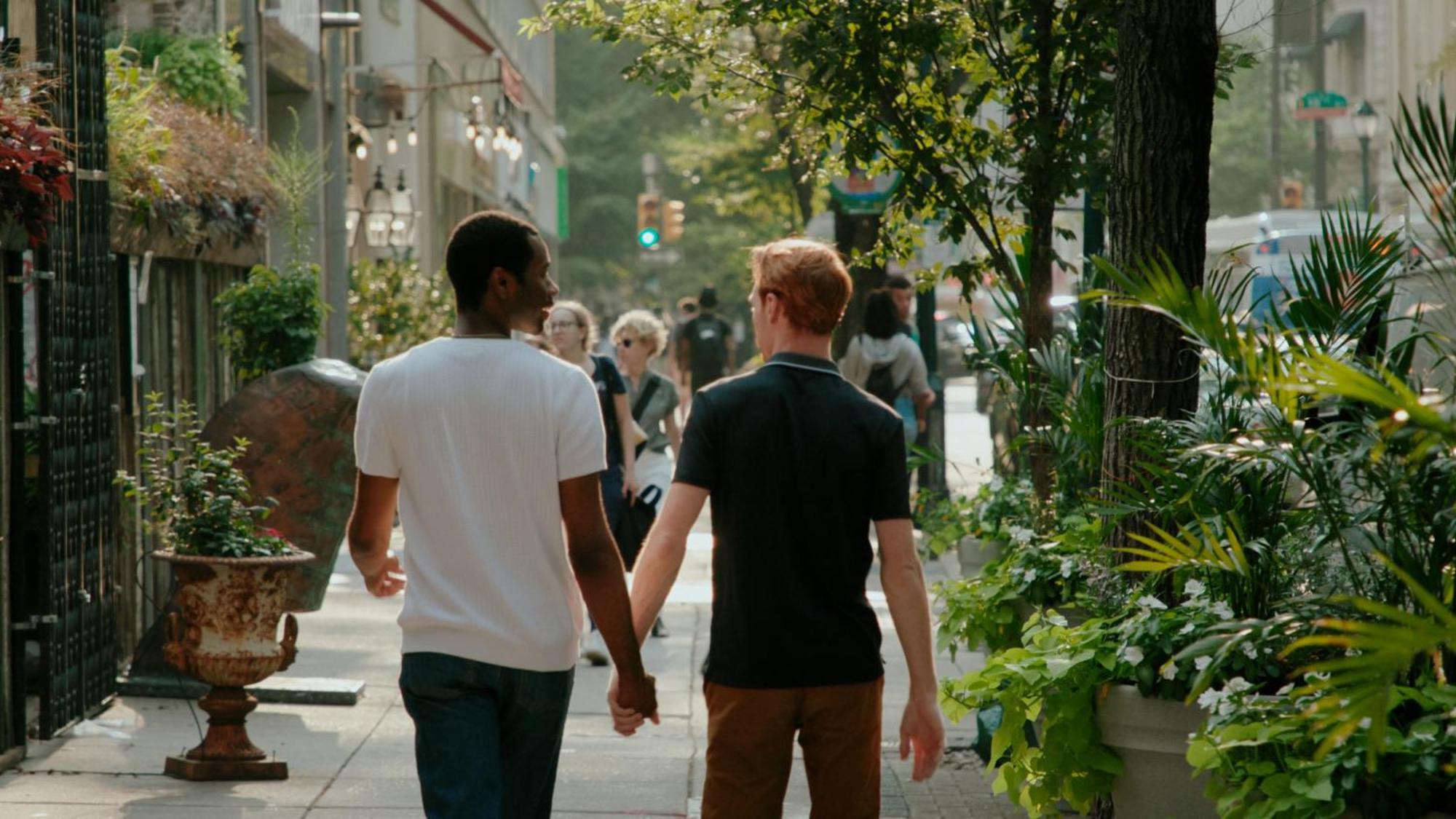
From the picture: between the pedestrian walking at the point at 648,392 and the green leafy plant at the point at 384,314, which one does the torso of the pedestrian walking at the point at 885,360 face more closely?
the green leafy plant

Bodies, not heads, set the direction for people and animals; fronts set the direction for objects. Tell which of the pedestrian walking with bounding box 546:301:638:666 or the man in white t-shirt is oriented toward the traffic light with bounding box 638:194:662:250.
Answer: the man in white t-shirt

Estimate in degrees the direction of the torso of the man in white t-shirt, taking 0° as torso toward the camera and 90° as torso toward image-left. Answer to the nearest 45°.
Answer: approximately 180°

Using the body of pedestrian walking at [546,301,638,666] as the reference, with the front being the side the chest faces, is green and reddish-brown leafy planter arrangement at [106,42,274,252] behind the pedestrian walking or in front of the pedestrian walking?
in front

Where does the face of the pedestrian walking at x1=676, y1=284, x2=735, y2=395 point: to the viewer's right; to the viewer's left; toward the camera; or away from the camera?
away from the camera

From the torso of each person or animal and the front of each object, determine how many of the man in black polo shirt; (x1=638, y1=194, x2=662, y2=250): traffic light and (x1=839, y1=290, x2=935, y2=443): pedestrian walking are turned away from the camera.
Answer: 2

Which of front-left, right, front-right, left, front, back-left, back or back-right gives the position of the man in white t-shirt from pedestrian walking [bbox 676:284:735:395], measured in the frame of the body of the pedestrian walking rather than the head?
back

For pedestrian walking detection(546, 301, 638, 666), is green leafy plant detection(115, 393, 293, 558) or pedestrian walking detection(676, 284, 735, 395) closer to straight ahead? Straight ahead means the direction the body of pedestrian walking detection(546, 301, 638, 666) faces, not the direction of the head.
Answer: the green leafy plant

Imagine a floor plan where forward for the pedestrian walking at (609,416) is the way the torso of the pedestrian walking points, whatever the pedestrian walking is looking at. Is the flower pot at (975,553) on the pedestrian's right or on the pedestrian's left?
on the pedestrian's left

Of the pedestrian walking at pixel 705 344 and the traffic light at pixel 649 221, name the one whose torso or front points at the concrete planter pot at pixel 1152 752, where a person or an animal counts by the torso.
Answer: the traffic light

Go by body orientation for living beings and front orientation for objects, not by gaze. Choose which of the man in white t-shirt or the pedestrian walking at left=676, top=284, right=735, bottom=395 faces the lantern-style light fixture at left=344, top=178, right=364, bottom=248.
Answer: the man in white t-shirt

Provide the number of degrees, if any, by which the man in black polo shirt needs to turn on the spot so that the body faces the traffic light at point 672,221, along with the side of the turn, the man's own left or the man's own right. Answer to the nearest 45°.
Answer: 0° — they already face it

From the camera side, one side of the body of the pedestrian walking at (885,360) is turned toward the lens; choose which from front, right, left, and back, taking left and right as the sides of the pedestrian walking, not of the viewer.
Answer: back

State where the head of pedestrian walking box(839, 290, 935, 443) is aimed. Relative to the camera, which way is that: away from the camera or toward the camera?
away from the camera

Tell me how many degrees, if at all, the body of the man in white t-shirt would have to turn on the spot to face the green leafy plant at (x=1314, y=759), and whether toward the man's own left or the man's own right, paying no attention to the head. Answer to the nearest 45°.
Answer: approximately 90° to the man's own right

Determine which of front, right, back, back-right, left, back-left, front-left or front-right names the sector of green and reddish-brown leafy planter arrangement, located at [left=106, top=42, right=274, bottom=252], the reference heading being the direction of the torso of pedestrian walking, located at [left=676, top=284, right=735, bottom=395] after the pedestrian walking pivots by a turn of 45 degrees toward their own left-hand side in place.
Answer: back-left

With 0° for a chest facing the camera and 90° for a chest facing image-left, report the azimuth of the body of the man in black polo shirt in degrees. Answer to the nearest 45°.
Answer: approximately 180°

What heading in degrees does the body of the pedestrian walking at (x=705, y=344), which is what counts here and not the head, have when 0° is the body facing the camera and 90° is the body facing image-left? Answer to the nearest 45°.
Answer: approximately 180°

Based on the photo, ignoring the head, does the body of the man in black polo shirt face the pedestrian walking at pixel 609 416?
yes
